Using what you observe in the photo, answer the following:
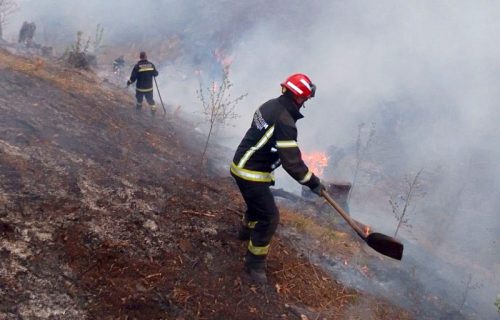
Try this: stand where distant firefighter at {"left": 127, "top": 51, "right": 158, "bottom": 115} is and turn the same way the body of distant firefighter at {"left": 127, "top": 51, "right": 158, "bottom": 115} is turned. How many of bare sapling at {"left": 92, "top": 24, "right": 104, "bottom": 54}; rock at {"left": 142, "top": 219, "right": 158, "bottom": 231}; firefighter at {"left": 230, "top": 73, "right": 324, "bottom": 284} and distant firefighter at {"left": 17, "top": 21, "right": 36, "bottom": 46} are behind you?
2

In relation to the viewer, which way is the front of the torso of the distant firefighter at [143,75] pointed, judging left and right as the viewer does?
facing away from the viewer

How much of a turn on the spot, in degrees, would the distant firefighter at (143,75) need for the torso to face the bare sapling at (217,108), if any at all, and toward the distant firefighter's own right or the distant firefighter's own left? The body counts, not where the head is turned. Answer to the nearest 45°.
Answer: approximately 135° to the distant firefighter's own right

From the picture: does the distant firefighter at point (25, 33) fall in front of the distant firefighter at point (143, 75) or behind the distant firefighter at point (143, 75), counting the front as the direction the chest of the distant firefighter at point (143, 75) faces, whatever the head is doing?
in front

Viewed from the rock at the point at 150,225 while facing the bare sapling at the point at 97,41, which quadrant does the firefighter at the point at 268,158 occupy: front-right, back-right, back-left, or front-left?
back-right

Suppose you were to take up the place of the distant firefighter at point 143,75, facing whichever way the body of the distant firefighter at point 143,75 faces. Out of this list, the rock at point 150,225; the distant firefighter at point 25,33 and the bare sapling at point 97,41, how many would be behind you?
1

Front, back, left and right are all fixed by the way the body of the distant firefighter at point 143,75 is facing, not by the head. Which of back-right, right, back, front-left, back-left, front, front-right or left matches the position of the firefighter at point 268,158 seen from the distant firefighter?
back

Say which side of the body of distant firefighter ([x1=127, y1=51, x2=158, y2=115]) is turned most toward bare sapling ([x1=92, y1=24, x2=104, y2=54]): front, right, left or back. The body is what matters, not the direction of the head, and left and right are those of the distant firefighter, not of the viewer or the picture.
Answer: front

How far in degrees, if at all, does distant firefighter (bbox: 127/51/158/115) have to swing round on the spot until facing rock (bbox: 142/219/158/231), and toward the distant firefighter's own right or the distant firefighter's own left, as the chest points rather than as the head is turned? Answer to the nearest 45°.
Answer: approximately 180°

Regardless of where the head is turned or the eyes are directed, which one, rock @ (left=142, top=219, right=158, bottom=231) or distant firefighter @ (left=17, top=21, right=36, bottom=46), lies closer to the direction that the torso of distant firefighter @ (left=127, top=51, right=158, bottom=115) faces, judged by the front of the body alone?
the distant firefighter
